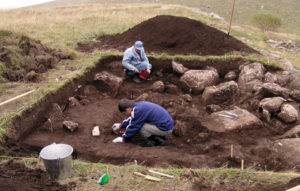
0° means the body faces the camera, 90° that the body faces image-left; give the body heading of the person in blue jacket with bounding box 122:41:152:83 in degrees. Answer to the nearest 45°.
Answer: approximately 315°

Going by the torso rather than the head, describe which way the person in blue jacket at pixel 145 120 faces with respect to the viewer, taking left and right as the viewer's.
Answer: facing to the left of the viewer

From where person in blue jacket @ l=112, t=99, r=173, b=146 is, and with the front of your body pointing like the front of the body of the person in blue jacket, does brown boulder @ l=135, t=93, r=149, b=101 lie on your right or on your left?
on your right

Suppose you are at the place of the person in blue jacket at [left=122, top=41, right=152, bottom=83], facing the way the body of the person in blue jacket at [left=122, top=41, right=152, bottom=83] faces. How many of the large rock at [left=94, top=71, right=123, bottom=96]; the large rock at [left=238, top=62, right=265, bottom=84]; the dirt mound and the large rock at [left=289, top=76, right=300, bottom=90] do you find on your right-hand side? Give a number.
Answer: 1

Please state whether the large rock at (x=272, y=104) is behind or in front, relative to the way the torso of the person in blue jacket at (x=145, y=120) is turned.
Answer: behind

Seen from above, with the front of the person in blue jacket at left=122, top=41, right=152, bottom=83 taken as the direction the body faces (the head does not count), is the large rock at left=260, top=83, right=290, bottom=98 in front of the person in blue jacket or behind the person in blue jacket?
in front

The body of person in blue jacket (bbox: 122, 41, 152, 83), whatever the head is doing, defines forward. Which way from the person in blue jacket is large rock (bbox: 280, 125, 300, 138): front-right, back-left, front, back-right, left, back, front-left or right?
front

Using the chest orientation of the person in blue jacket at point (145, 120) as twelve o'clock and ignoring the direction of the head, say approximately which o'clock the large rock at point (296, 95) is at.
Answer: The large rock is roughly at 5 o'clock from the person in blue jacket.

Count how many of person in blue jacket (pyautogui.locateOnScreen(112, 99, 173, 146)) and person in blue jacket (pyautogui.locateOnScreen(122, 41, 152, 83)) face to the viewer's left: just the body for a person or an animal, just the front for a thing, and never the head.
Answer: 1

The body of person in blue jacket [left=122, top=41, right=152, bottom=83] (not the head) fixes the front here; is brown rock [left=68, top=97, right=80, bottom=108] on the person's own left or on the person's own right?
on the person's own right

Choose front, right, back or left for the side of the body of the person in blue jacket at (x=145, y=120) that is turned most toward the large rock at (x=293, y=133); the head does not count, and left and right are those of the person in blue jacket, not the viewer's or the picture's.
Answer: back
